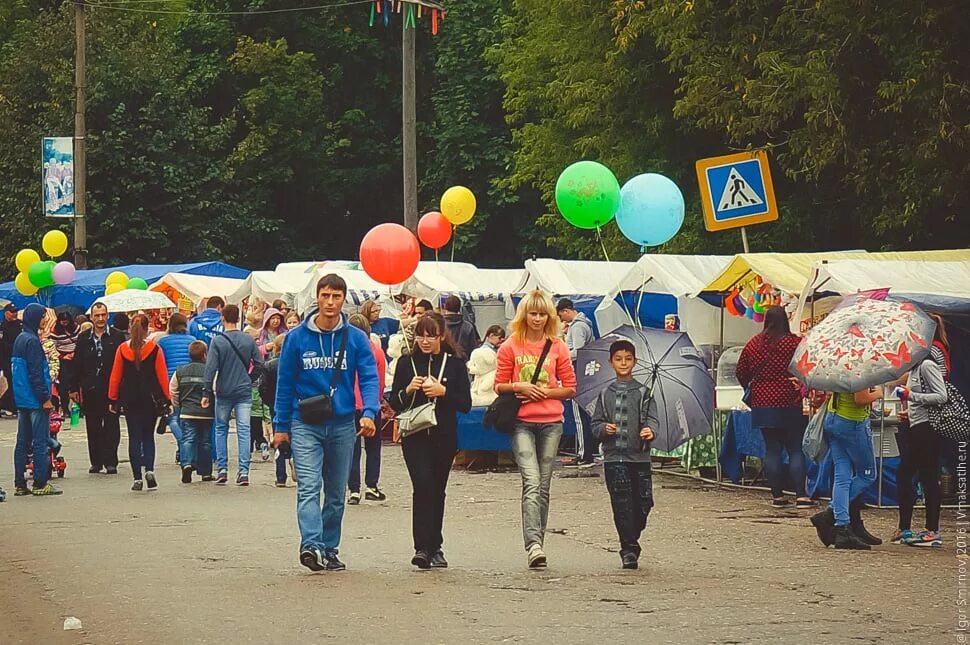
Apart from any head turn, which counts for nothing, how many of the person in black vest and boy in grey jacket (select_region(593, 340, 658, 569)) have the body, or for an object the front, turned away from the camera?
1

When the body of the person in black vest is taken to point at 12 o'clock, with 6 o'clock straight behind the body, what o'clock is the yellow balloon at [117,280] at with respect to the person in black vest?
The yellow balloon is roughly at 12 o'clock from the person in black vest.

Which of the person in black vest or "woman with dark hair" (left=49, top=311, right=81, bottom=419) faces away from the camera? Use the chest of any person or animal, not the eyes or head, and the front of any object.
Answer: the person in black vest

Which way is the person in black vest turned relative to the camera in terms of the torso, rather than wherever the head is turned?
away from the camera

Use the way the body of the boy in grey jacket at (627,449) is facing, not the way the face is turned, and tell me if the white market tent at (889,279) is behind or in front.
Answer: behind

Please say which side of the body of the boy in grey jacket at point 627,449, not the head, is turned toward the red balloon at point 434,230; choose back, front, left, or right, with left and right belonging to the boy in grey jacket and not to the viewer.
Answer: back

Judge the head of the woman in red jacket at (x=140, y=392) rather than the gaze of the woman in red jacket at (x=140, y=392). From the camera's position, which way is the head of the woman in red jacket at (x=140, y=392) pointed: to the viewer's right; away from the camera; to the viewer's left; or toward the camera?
away from the camera

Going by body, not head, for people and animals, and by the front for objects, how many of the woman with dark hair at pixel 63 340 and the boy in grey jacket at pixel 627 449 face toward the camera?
2

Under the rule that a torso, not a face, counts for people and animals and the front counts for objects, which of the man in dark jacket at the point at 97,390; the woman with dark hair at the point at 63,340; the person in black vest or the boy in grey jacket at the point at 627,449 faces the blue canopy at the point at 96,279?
the person in black vest

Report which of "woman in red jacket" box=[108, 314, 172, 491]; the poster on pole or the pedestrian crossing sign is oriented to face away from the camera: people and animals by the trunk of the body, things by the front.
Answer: the woman in red jacket

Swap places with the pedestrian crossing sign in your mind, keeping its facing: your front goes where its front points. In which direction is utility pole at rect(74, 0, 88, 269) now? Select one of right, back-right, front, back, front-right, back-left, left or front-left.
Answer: back-right

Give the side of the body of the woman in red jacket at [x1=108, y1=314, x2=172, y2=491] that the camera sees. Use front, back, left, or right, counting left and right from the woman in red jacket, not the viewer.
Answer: back
